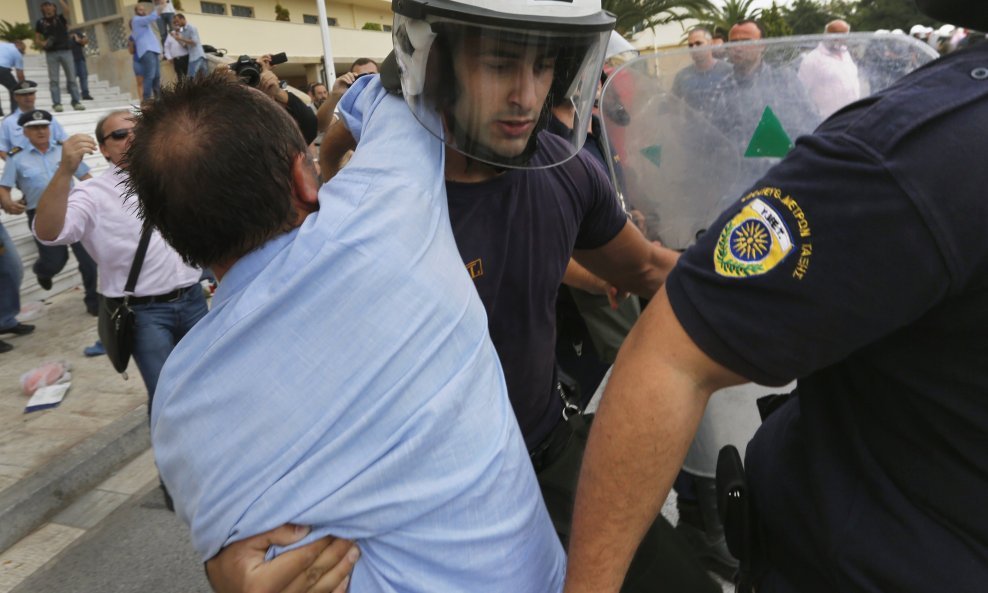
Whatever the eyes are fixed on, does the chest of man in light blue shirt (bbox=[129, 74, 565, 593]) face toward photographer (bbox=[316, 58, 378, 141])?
yes

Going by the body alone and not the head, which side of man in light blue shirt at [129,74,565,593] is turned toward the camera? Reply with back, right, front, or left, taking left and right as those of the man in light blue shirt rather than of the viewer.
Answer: back

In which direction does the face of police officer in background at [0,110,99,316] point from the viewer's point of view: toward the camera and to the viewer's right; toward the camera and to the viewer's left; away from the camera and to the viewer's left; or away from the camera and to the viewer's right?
toward the camera and to the viewer's right

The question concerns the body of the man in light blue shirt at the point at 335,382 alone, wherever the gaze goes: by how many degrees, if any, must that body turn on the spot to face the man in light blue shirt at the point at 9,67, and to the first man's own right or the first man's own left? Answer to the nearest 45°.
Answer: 0° — they already face them

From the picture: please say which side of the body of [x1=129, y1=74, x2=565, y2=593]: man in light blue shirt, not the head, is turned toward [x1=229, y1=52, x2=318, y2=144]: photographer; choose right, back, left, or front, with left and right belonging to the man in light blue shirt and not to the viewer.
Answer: front

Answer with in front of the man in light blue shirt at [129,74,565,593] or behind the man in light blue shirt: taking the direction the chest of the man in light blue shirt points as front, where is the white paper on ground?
in front
